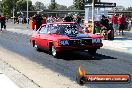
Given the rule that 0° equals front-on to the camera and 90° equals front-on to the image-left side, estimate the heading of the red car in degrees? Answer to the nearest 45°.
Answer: approximately 315°
